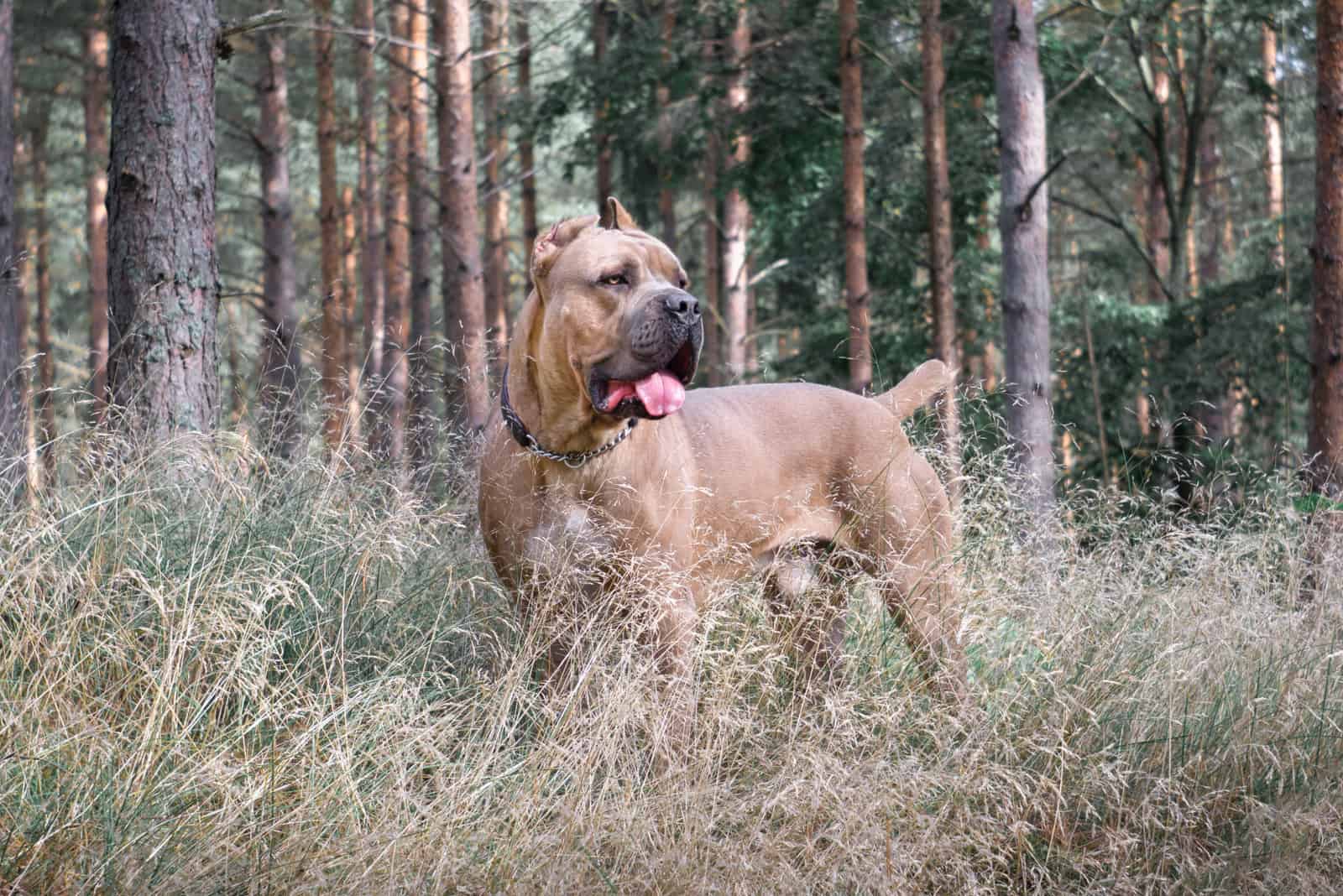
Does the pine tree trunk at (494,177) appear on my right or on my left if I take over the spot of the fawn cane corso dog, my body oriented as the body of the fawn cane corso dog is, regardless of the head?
on my right

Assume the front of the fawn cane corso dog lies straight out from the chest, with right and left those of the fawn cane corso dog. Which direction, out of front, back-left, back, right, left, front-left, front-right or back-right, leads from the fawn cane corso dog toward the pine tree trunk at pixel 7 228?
right

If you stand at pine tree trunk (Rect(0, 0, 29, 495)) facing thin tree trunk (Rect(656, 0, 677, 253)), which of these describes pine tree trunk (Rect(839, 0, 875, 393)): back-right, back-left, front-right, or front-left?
front-right

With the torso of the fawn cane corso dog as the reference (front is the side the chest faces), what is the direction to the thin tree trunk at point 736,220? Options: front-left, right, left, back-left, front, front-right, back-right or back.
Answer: back-right

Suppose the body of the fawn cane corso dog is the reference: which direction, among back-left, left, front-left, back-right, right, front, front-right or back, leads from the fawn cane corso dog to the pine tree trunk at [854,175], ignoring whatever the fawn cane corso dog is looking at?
back-right

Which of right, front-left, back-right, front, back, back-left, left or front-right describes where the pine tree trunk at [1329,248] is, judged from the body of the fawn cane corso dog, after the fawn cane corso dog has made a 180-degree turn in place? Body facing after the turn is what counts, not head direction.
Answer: front

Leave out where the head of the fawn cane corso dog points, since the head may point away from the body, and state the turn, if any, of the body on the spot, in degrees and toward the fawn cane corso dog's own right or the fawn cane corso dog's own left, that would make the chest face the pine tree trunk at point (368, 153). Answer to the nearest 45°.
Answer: approximately 135° to the fawn cane corso dog's own right

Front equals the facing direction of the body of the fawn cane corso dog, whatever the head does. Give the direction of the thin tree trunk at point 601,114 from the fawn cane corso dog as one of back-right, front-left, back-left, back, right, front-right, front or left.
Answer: back-right

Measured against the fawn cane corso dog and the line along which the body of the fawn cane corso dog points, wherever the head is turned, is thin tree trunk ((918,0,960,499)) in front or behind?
behind

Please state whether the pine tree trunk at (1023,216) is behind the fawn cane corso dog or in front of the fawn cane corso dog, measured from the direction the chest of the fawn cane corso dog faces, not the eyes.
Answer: behind

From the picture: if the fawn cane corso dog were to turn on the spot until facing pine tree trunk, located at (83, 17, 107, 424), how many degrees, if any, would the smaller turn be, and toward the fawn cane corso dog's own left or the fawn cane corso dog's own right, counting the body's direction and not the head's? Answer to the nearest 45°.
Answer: approximately 90° to the fawn cane corso dog's own right

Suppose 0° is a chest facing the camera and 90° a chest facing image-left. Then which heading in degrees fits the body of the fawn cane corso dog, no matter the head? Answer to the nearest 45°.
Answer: approximately 45°
